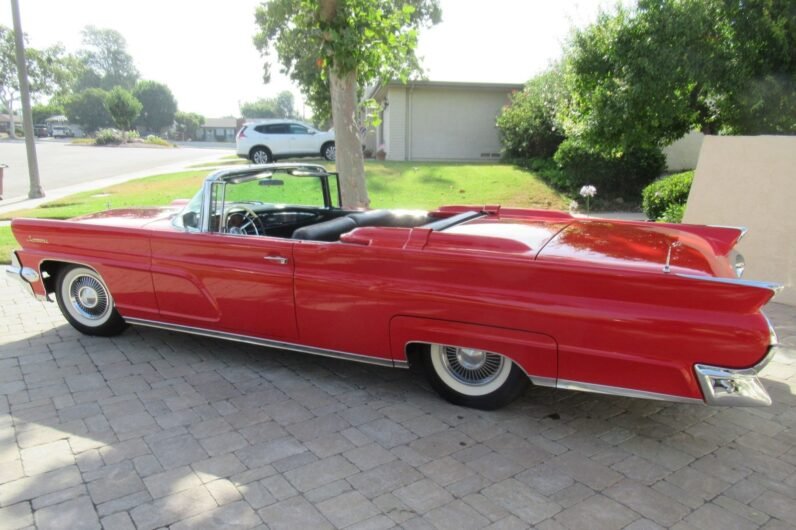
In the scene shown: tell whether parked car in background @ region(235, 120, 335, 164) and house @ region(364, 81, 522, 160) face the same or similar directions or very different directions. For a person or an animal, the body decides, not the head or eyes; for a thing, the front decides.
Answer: very different directions

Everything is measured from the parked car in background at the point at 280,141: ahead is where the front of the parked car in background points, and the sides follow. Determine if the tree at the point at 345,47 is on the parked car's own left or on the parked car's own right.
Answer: on the parked car's own right

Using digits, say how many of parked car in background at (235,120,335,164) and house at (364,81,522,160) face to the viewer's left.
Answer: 1

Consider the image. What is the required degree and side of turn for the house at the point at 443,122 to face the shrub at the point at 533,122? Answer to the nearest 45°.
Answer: approximately 135° to its left

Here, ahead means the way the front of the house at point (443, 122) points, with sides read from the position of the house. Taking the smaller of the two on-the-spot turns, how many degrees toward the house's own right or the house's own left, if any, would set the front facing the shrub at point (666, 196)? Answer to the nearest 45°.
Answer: approximately 90° to the house's own left

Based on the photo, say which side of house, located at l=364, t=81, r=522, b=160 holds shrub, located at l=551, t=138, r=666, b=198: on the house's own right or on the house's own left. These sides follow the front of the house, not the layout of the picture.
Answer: on the house's own left
